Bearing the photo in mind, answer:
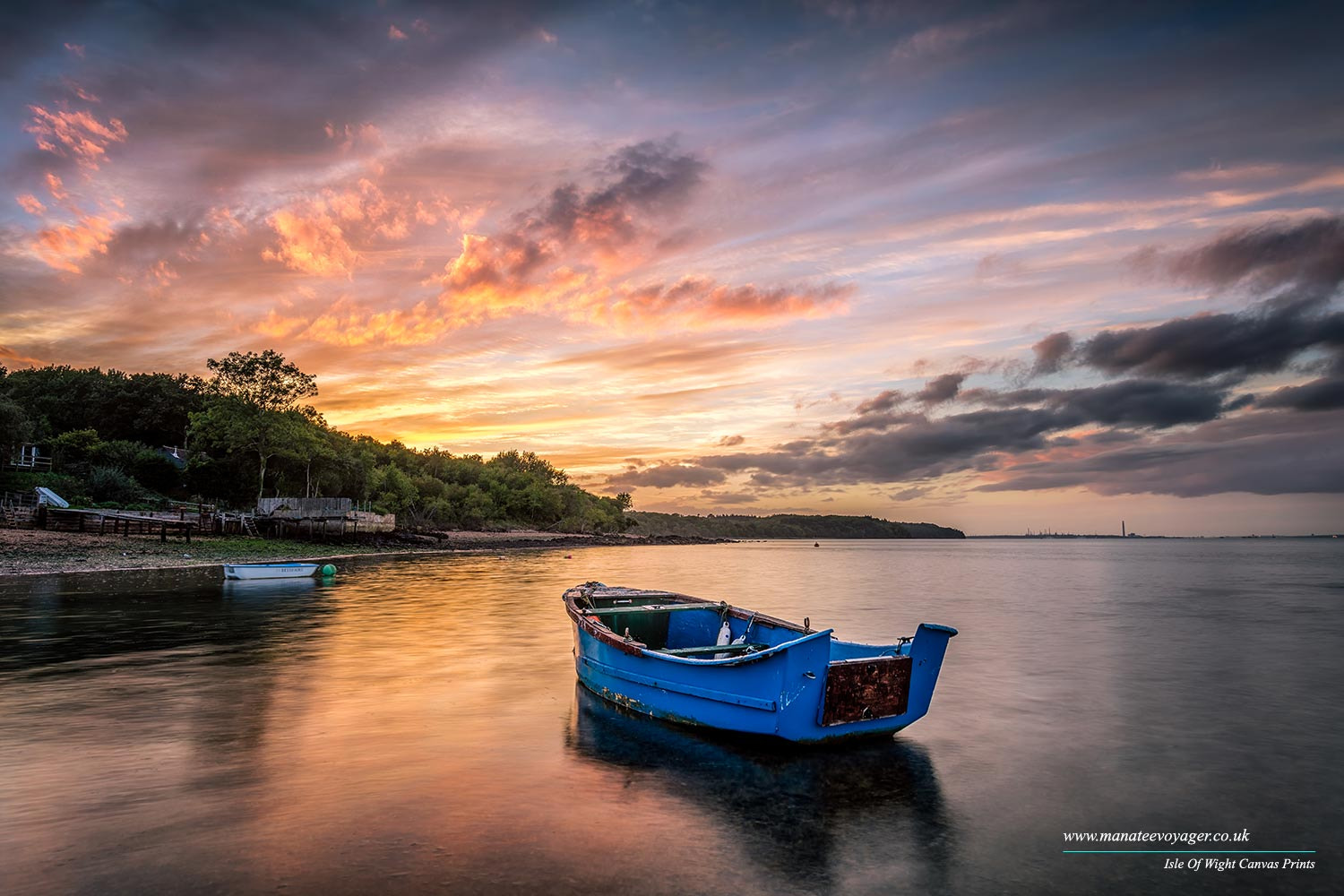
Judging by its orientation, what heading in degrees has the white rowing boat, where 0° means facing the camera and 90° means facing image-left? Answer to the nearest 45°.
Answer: approximately 270°

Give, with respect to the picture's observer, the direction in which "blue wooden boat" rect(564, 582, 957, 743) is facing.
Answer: facing away from the viewer and to the left of the viewer
